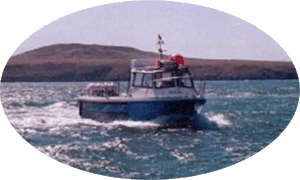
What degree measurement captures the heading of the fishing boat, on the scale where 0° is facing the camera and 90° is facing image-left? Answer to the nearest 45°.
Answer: approximately 315°
